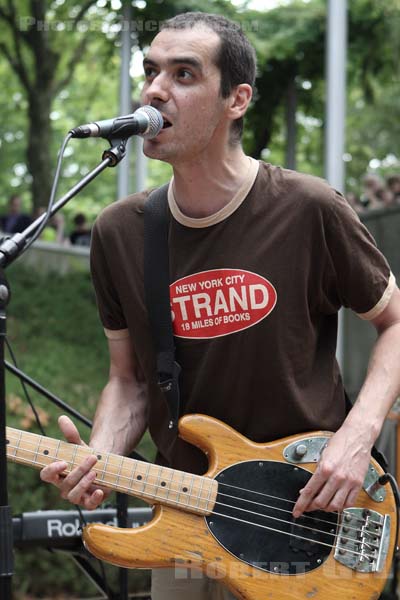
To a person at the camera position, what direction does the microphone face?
facing to the right of the viewer

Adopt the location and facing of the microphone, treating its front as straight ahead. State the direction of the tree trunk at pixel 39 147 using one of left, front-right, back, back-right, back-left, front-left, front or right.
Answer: left

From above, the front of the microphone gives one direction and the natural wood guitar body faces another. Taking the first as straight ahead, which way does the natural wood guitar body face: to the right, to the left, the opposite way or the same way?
to the right

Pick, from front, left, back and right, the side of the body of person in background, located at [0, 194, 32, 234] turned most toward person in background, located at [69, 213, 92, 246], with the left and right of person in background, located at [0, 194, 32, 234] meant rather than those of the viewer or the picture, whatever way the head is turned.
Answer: left

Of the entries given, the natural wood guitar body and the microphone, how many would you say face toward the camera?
1

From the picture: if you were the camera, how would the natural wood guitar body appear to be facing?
facing the viewer

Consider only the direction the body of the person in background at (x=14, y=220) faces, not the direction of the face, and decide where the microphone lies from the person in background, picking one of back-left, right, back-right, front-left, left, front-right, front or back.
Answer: front

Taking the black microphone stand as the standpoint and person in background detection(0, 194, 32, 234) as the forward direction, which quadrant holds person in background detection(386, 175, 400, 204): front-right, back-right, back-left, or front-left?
front-right

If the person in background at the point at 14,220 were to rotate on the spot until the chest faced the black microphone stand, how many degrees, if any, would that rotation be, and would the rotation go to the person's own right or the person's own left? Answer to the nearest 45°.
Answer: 0° — they already face it

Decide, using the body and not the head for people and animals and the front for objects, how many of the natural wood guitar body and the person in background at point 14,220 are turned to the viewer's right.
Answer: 0

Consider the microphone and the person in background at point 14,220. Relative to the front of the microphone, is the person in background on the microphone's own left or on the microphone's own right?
on the microphone's own left

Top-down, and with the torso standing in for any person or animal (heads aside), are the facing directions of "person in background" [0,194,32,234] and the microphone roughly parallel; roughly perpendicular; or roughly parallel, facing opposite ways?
roughly perpendicular

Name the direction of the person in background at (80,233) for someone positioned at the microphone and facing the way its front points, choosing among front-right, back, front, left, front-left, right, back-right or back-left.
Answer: left

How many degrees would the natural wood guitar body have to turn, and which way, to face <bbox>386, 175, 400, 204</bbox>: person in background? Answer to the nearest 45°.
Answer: approximately 180°

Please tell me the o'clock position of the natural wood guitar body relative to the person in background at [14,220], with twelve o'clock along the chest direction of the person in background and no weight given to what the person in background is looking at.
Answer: The natural wood guitar body is roughly at 12 o'clock from the person in background.

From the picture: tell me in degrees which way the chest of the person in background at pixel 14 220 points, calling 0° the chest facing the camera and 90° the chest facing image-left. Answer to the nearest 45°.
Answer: approximately 0°
